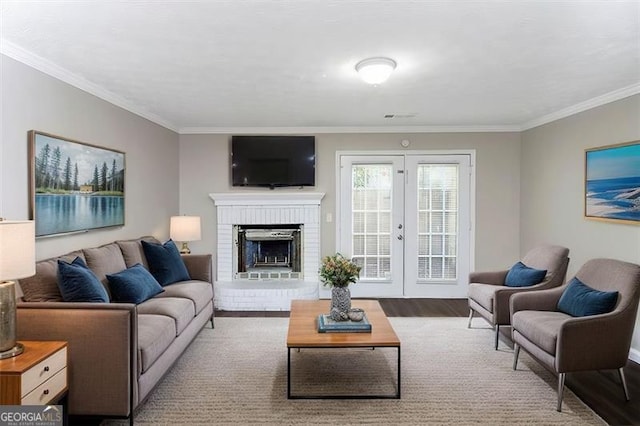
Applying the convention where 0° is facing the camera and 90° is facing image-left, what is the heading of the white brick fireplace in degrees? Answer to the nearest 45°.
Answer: approximately 0°

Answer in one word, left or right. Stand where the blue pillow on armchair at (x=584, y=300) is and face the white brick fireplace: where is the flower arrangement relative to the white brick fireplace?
left

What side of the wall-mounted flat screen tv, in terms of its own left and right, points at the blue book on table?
front

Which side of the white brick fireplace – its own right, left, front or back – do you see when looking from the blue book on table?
front

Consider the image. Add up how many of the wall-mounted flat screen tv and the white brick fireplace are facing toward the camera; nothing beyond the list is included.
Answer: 2

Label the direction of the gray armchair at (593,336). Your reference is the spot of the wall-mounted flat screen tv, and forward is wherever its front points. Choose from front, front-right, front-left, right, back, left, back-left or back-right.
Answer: front-left

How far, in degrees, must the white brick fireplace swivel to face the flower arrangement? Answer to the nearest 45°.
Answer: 0° — it already faces it

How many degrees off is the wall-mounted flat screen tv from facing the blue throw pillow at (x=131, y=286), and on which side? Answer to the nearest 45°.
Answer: approximately 45° to its right

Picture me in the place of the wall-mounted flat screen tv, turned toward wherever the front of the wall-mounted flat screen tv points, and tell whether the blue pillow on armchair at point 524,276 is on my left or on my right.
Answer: on my left
